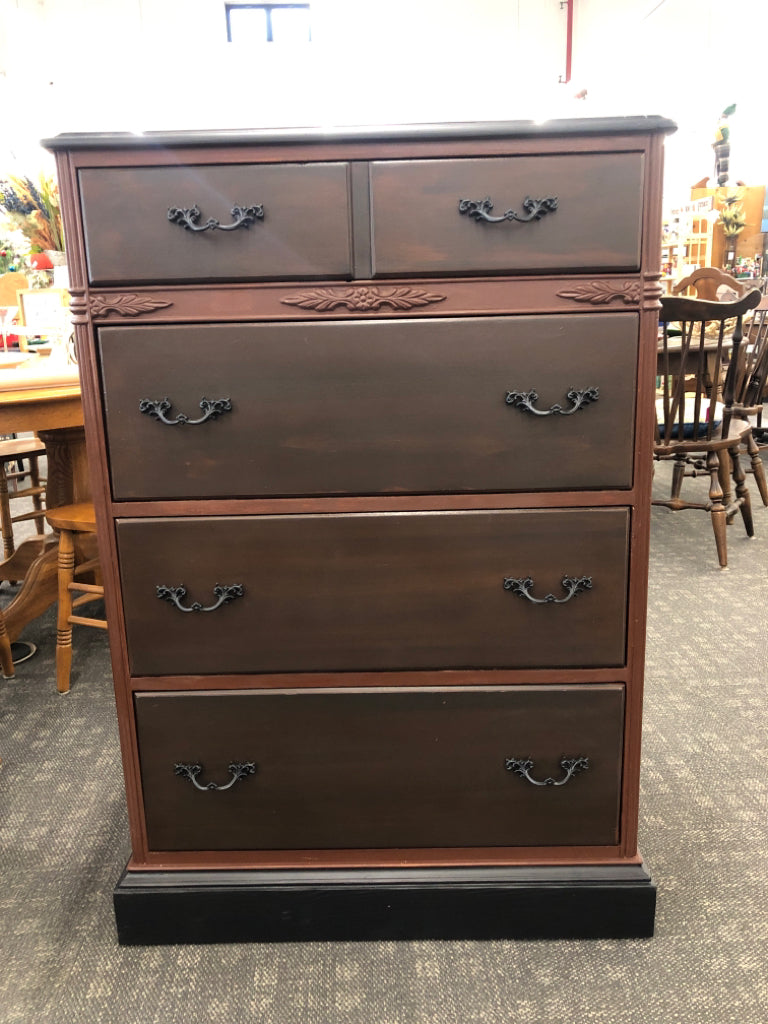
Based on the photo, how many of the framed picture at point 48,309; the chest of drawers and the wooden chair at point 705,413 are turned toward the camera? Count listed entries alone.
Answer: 2

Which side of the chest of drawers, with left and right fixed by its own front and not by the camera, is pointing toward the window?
back

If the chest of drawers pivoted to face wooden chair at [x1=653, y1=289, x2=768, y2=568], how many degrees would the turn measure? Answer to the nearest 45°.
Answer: approximately 135° to its left

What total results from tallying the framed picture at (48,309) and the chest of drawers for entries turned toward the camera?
2

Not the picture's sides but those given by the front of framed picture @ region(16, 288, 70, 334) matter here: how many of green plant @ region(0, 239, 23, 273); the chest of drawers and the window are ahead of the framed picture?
1

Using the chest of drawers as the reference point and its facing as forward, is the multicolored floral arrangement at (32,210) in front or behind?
behind

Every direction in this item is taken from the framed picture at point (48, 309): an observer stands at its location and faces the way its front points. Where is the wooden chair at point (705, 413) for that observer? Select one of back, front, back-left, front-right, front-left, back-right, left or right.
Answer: left

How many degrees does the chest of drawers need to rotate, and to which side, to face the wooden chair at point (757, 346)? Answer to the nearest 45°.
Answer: approximately 135° to its left
